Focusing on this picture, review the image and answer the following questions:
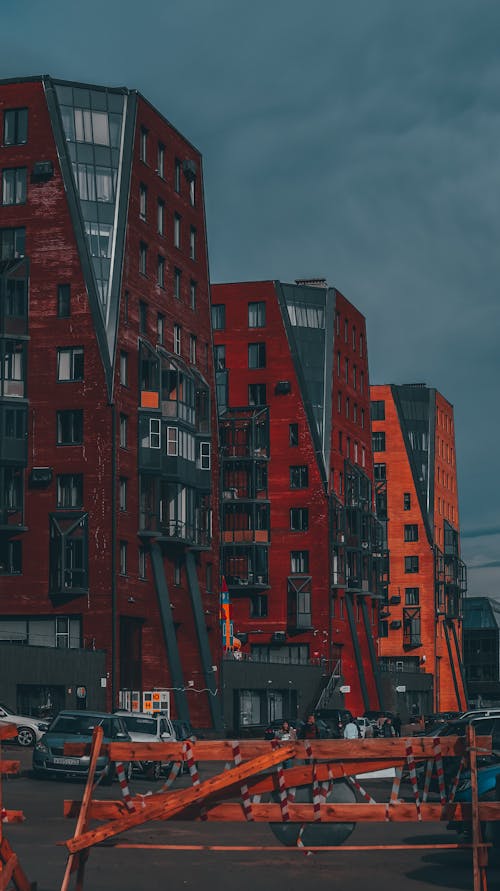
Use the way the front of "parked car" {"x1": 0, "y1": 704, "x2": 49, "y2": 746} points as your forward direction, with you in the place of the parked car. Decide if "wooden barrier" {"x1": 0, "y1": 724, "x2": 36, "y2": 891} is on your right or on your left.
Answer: on your right

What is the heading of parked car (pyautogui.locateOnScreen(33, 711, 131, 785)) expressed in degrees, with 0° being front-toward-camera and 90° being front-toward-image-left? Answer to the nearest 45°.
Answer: approximately 45°

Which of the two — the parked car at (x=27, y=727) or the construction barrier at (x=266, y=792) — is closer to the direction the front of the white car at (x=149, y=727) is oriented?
the construction barrier

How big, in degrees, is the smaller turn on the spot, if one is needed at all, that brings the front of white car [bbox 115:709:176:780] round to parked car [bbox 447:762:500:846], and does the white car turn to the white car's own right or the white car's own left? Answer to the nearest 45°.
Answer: approximately 45° to the white car's own left

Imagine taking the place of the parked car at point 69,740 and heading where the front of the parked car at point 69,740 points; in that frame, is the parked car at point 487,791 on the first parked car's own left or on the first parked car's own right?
on the first parked car's own left

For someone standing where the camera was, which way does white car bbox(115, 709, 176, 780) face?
facing the viewer and to the left of the viewer

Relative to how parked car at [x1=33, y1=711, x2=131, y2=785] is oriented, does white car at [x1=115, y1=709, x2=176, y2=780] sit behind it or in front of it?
behind

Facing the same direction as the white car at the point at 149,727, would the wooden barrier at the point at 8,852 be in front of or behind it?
in front
